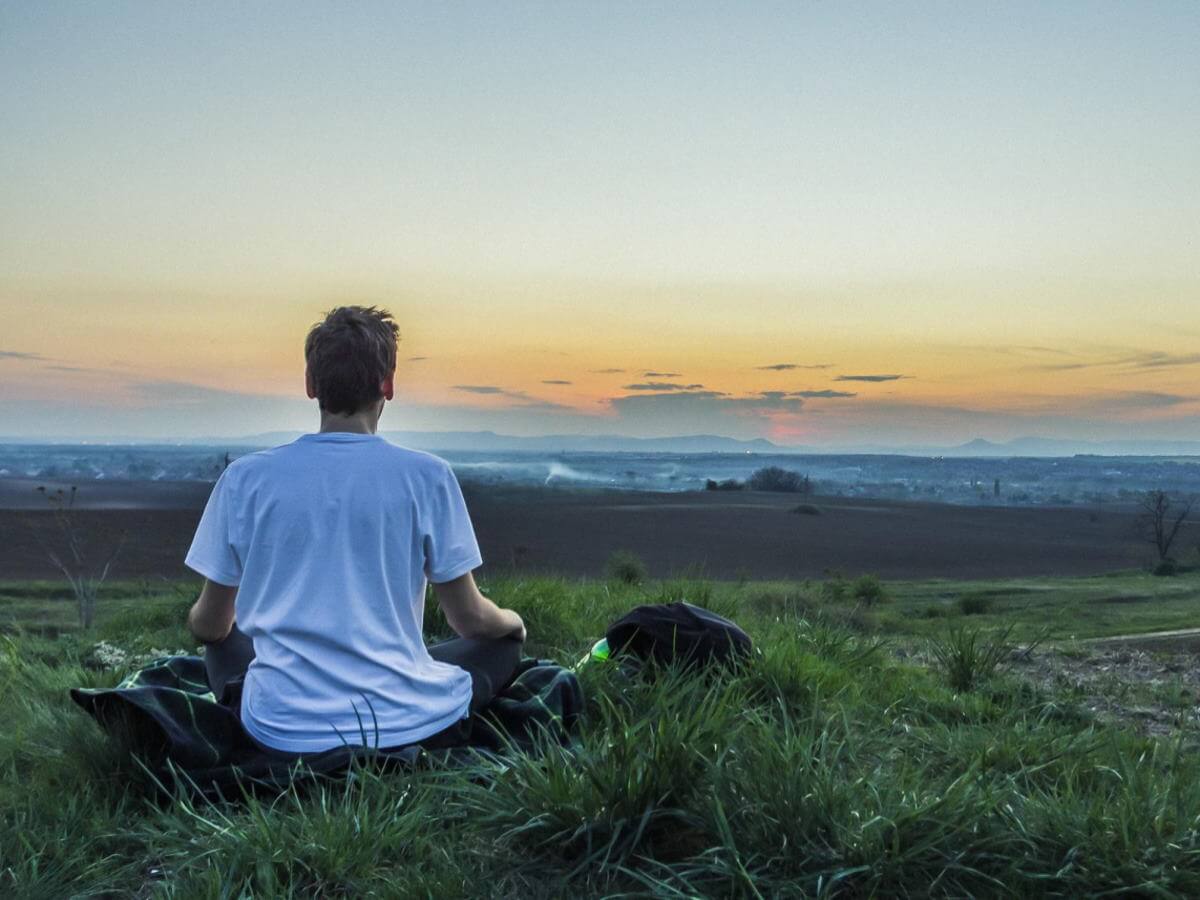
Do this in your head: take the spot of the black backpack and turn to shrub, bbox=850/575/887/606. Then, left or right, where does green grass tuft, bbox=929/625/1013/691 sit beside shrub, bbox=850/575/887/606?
right

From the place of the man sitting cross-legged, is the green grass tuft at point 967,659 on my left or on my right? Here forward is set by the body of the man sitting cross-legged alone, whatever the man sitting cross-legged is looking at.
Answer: on my right

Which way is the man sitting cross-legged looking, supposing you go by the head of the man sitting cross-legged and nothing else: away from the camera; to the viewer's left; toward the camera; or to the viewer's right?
away from the camera

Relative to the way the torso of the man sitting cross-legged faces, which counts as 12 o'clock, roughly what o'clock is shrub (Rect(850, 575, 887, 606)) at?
The shrub is roughly at 1 o'clock from the man sitting cross-legged.

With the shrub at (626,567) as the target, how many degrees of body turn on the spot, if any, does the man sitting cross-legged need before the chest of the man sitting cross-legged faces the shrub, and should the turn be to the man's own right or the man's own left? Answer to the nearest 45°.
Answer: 0° — they already face it

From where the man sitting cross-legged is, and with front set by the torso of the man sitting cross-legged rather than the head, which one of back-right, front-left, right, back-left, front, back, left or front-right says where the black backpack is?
front-right

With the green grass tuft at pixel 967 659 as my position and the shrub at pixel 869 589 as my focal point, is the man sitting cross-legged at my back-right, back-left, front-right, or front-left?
back-left

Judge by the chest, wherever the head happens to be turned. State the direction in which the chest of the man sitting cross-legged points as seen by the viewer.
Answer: away from the camera
